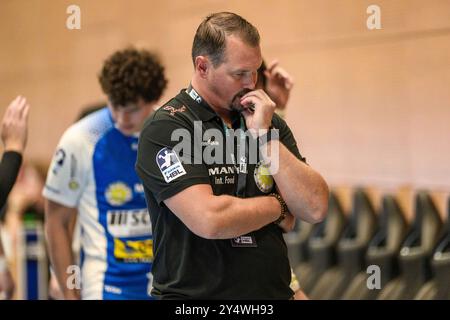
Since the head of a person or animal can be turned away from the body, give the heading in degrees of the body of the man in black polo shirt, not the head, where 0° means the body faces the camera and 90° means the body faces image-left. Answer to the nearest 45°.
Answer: approximately 315°

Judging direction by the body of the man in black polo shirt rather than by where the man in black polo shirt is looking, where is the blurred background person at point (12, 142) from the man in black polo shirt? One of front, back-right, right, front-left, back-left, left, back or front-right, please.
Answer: back
